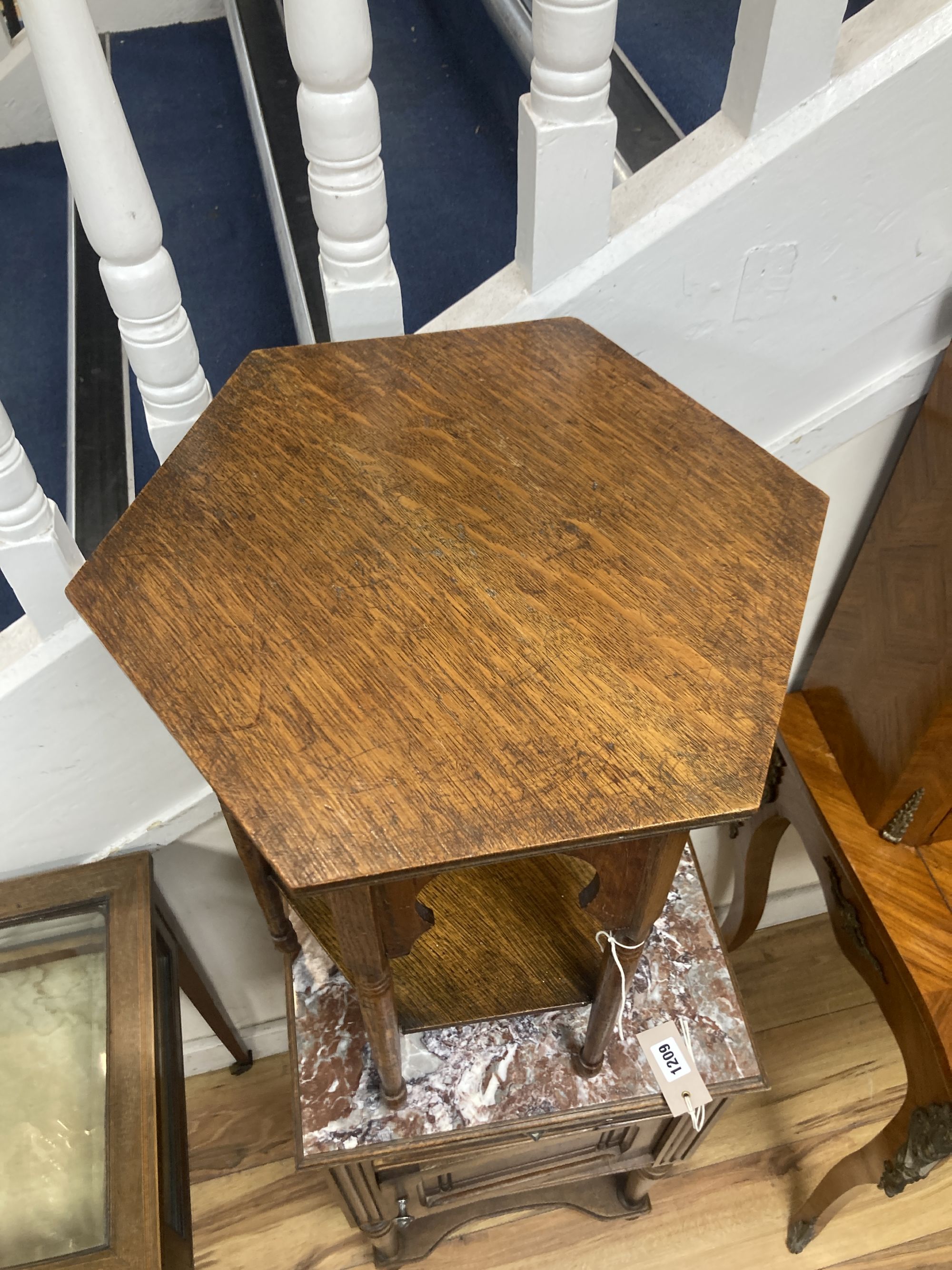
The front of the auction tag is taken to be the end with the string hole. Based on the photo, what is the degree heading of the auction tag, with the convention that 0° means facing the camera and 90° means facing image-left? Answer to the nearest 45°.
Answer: approximately 0°
